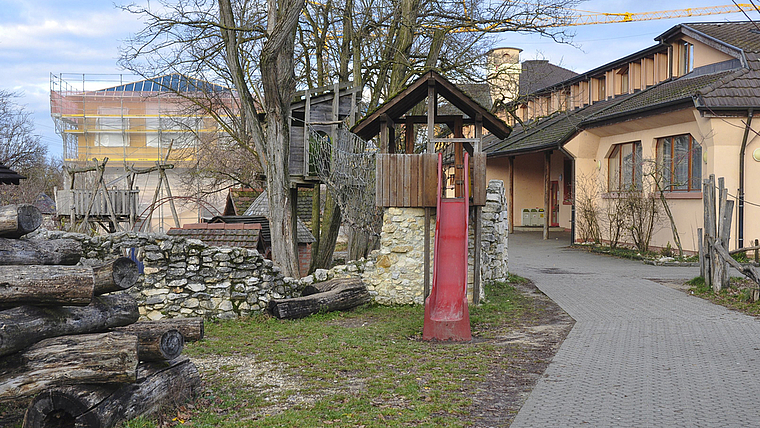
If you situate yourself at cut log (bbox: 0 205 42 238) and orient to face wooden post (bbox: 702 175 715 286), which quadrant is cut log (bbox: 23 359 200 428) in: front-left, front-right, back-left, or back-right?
front-right

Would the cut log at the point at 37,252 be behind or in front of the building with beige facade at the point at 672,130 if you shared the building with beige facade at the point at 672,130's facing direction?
in front

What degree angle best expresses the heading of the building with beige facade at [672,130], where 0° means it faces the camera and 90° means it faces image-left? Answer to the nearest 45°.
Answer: approximately 45°

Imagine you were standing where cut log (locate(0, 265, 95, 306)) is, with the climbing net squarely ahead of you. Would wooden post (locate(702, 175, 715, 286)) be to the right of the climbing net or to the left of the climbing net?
right

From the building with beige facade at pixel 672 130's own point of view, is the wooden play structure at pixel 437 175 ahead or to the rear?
ahead

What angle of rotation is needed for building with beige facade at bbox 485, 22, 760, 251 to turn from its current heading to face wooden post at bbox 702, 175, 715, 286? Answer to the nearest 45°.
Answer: approximately 45° to its left

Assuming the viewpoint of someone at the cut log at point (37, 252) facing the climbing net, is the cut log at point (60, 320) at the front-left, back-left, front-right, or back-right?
back-right

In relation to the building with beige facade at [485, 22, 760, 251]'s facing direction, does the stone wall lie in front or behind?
in front

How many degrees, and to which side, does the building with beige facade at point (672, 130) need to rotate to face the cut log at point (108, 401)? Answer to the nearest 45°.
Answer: approximately 45° to its left

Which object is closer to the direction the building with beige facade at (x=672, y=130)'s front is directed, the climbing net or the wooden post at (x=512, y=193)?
the climbing net

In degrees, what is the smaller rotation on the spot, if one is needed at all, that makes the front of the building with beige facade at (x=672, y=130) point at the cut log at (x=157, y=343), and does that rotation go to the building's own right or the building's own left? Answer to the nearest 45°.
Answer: approximately 45° to the building's own left

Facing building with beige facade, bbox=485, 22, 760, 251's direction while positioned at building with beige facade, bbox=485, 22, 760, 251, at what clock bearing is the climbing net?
The climbing net is roughly at 12 o'clock from the building with beige facade.

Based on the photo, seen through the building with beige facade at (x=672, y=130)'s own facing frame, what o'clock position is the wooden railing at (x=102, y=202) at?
The wooden railing is roughly at 1 o'clock from the building with beige facade.
